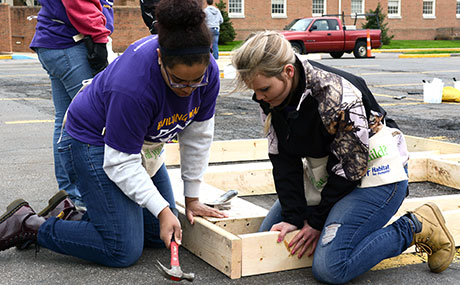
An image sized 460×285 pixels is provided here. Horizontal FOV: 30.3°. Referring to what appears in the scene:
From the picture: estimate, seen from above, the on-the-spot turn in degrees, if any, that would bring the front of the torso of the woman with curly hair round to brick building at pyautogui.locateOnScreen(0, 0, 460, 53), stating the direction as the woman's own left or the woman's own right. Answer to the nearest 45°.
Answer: approximately 135° to the woman's own left

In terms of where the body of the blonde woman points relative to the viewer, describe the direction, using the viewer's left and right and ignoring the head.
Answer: facing the viewer and to the left of the viewer

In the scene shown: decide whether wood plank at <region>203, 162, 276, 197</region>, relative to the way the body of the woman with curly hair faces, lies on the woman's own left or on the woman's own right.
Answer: on the woman's own left

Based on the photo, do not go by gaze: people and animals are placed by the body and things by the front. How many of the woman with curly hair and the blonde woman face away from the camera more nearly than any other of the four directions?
0

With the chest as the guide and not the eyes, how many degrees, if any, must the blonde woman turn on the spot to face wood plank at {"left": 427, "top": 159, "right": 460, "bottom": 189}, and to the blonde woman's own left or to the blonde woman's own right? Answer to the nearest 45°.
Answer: approximately 135° to the blonde woman's own right

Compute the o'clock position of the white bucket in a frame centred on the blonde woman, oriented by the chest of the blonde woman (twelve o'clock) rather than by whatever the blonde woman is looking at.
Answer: The white bucket is roughly at 5 o'clock from the blonde woman.

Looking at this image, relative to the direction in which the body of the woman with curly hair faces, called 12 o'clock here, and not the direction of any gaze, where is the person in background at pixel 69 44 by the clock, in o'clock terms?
The person in background is roughly at 7 o'clock from the woman with curly hair.
